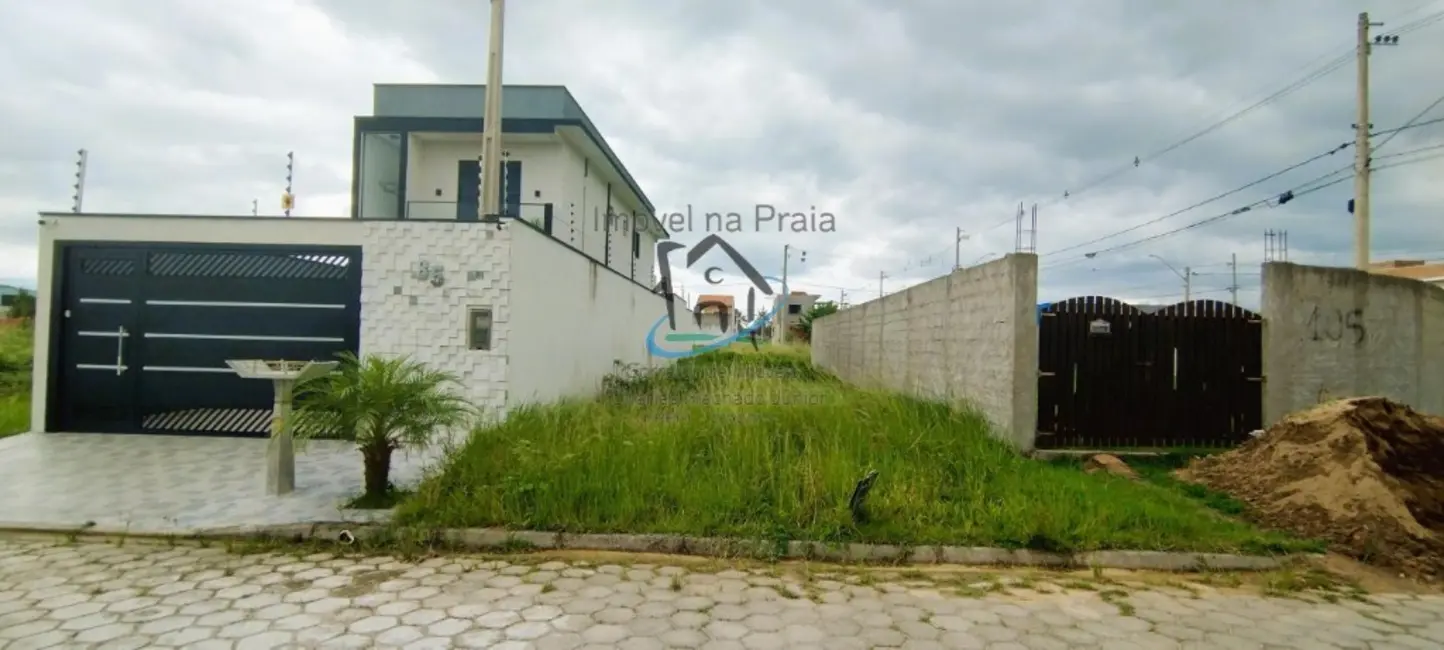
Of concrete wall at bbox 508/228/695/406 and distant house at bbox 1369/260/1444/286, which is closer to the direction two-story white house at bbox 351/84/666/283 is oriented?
the concrete wall

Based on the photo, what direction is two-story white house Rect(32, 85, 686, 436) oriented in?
toward the camera

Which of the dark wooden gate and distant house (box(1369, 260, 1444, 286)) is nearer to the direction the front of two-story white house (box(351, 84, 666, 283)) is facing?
the dark wooden gate

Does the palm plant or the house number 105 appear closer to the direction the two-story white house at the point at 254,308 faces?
the palm plant

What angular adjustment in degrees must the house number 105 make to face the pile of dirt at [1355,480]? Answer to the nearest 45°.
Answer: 0° — it already faces it

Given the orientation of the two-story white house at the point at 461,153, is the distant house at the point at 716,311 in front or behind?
behind

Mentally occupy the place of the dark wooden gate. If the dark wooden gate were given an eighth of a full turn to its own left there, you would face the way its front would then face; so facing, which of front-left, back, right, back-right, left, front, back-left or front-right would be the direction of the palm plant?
right

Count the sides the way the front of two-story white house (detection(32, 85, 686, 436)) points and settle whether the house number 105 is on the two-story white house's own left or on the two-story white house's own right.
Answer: on the two-story white house's own left

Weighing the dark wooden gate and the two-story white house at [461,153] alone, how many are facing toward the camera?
2

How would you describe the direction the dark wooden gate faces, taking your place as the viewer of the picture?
facing the viewer

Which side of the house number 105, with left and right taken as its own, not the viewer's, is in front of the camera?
front

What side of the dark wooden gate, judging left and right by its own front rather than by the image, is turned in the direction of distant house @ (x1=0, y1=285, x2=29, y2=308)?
right
